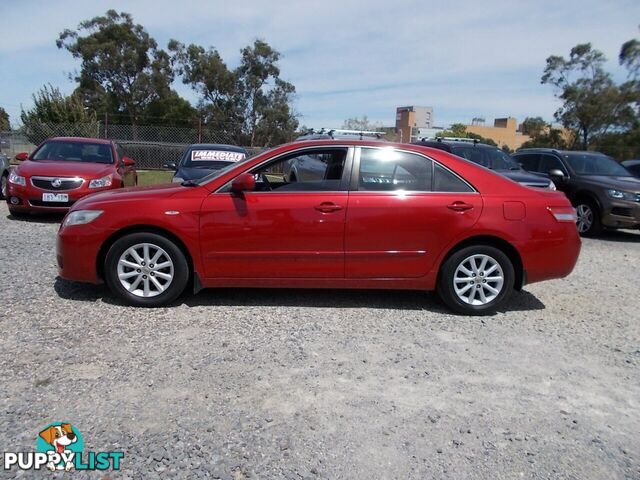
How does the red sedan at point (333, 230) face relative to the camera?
to the viewer's left

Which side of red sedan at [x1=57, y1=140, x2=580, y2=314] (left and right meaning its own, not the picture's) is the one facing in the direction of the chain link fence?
right

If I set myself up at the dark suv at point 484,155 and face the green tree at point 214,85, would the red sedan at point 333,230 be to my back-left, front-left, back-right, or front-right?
back-left

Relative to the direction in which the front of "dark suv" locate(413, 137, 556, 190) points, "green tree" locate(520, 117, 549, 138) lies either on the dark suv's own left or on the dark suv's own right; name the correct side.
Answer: on the dark suv's own left

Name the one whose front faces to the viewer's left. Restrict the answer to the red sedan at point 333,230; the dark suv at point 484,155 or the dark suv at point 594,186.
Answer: the red sedan

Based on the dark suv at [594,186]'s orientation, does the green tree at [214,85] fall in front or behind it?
behind

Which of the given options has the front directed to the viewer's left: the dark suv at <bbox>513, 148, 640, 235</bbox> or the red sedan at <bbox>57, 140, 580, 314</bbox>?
the red sedan

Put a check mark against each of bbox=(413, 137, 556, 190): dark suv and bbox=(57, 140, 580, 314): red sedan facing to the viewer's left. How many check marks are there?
1

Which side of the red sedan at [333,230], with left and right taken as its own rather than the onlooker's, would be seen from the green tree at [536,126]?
right

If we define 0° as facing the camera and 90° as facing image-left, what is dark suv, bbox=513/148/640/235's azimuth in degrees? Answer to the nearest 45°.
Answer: approximately 315°

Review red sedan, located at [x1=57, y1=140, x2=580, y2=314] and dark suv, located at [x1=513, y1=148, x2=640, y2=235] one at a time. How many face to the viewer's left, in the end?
1

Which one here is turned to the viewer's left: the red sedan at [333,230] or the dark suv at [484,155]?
the red sedan

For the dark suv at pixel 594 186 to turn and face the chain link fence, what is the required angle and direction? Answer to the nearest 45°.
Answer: approximately 135° to its right

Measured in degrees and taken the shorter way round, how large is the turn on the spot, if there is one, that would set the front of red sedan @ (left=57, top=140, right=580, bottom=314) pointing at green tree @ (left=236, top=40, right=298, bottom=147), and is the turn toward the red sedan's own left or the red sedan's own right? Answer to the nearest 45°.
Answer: approximately 90° to the red sedan's own right
